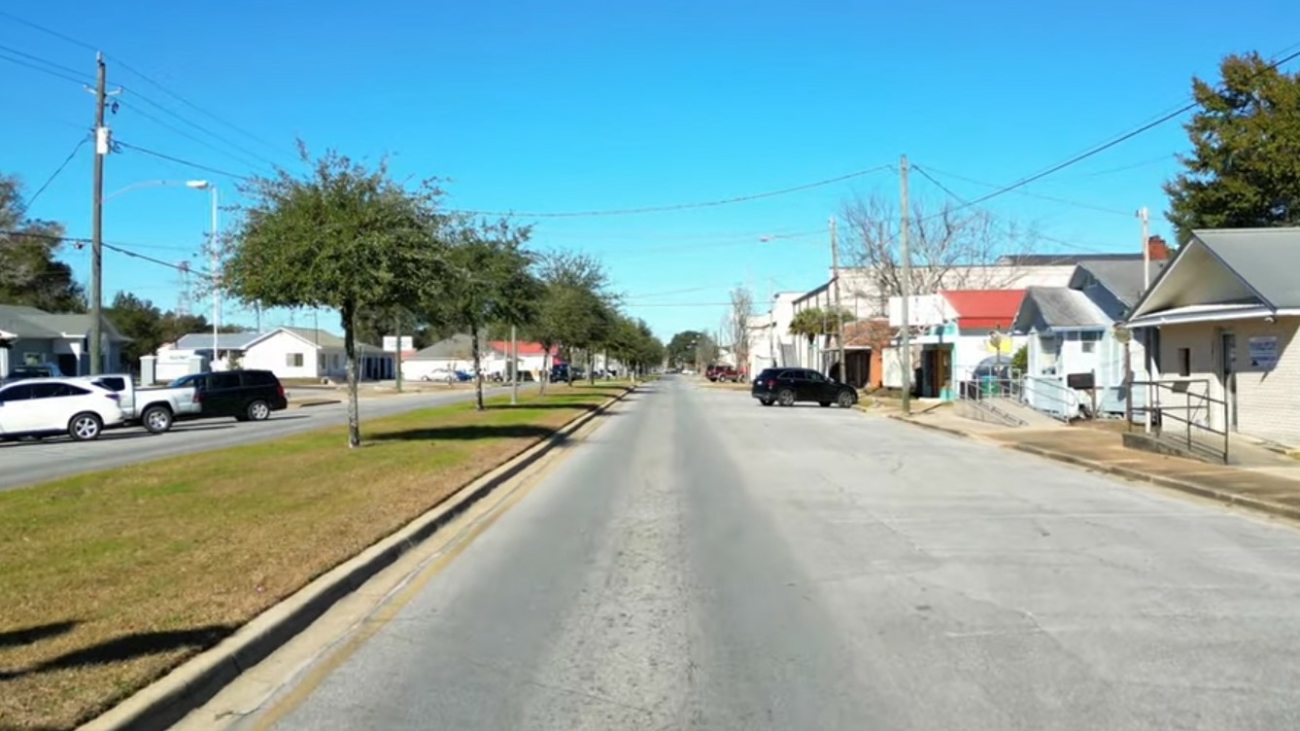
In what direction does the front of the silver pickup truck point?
to the viewer's left

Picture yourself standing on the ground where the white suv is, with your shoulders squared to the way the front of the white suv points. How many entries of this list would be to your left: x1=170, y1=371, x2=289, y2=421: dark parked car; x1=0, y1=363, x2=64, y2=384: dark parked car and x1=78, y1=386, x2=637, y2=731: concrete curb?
1

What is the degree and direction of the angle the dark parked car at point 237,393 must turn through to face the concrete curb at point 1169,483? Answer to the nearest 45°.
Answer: approximately 135° to its left

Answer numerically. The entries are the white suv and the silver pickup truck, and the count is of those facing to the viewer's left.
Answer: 2

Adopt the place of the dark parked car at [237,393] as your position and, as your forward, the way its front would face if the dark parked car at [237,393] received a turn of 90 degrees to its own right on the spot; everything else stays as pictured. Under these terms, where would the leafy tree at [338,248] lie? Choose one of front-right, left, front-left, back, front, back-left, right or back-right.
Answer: back

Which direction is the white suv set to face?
to the viewer's left
